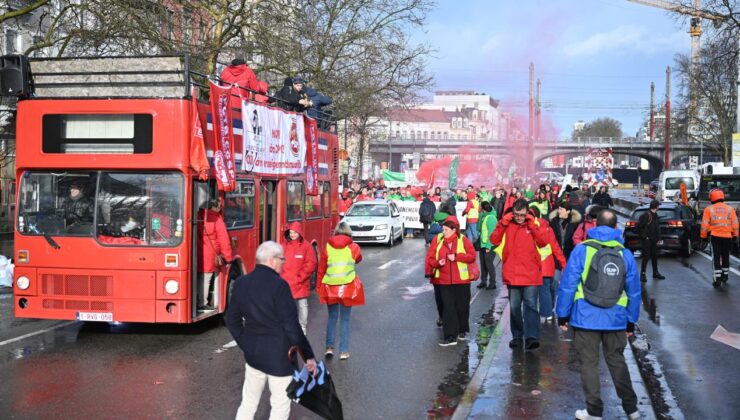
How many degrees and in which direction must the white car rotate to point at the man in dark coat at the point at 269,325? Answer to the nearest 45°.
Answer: approximately 45° to its left

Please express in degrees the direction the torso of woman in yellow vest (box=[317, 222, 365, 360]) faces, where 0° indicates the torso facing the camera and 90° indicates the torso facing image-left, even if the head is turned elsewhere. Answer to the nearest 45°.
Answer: approximately 180°

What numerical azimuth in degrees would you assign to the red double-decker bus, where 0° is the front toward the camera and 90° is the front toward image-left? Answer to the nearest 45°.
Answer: approximately 45°

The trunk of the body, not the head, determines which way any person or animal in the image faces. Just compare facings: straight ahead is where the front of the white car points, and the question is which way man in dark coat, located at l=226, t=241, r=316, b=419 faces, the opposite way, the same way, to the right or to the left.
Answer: the opposite way

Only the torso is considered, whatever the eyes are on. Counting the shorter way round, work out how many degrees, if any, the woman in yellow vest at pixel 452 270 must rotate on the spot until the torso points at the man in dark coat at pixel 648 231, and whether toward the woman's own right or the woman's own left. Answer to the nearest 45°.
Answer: approximately 180°

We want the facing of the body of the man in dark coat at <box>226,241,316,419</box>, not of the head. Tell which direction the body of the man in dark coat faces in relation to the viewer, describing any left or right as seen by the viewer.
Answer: facing away from the viewer and to the right of the viewer

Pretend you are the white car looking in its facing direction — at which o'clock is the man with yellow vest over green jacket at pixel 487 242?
The man with yellow vest over green jacket is roughly at 10 o'clock from the white car.

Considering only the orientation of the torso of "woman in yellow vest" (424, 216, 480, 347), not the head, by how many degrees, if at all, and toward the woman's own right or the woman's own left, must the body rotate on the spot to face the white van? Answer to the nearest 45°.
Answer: approximately 135° to the woman's own left

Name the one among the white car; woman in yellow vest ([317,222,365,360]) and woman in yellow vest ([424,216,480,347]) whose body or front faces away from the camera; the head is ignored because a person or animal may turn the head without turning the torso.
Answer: woman in yellow vest ([317,222,365,360])

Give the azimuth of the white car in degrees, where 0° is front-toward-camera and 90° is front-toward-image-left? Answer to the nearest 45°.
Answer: approximately 45°

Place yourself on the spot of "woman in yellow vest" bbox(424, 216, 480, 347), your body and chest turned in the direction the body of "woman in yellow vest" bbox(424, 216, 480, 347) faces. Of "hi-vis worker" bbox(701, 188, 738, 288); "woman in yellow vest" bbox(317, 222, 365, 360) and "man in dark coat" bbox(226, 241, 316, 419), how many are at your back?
1

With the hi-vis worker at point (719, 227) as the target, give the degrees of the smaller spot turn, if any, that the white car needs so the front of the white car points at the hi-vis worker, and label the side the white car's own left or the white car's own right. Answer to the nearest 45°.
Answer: approximately 90° to the white car's own left
